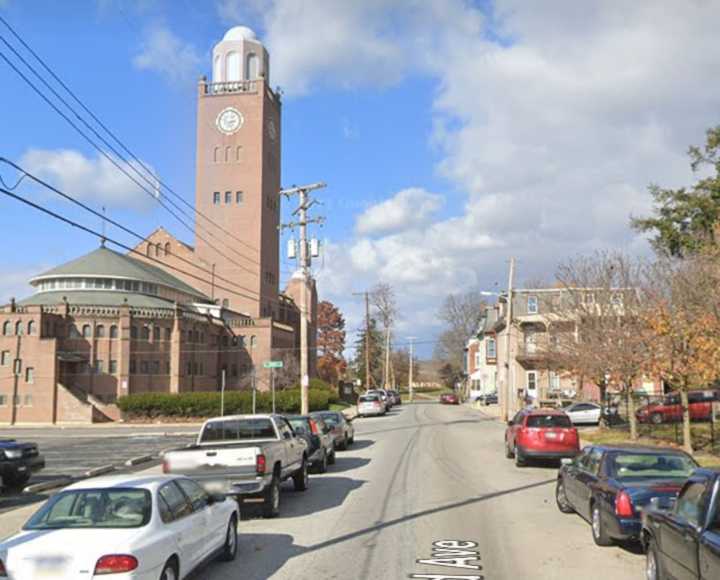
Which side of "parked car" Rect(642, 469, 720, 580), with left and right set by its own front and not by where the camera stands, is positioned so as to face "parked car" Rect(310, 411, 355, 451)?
front

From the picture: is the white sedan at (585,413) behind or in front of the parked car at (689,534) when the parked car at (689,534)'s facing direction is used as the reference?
in front

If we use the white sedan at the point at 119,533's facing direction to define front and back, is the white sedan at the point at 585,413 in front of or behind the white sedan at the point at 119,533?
in front

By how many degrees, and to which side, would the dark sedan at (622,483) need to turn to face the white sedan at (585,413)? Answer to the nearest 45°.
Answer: approximately 45° to its right

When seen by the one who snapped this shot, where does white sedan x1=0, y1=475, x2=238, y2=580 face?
facing away from the viewer and to the right of the viewer

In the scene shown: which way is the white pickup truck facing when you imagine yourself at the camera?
facing away from the viewer and to the right of the viewer

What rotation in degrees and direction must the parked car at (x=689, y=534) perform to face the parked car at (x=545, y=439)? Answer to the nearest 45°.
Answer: approximately 45° to its right

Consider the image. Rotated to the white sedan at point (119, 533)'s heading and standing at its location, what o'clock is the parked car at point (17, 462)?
The parked car is roughly at 10 o'clock from the white sedan.

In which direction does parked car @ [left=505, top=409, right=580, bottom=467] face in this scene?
away from the camera

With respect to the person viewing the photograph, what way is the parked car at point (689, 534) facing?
facing away from the viewer and to the left of the viewer

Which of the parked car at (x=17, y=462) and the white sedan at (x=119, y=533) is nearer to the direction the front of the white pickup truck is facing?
the parked car

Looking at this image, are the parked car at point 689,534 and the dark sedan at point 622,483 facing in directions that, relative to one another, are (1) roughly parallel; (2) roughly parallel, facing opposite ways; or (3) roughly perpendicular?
roughly parallel

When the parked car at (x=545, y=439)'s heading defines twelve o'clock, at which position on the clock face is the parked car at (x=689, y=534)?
the parked car at (x=689, y=534) is roughly at 6 o'clock from the parked car at (x=545, y=439).

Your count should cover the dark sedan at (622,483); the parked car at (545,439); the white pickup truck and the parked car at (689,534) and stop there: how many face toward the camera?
0

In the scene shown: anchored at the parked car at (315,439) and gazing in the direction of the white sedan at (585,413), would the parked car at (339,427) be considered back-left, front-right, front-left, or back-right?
front-left

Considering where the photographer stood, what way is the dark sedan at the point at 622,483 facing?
facing away from the viewer and to the left of the viewer

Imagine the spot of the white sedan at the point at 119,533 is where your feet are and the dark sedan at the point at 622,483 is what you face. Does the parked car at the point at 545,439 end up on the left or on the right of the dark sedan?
left
